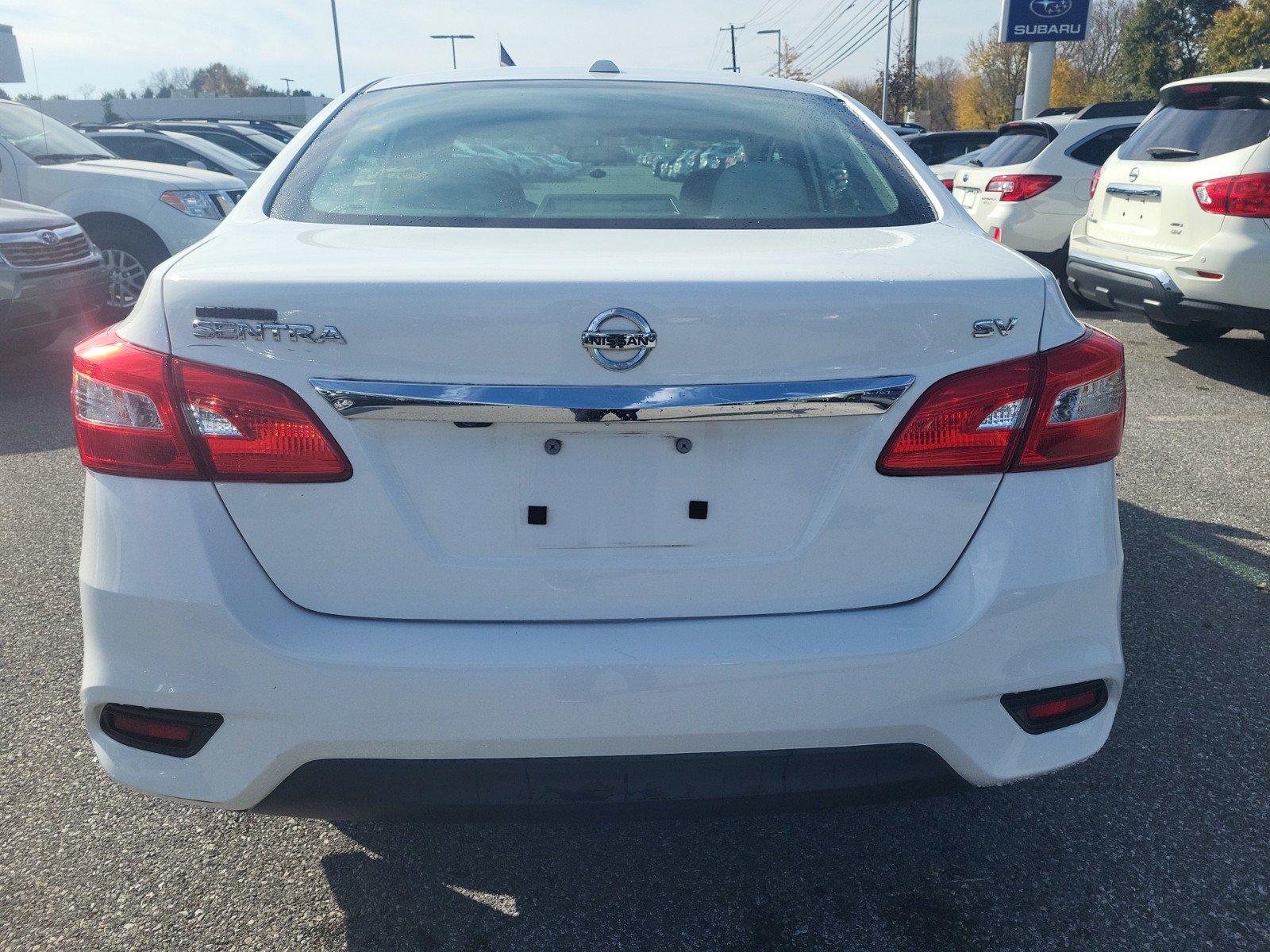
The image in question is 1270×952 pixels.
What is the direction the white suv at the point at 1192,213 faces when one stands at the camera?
facing away from the viewer and to the right of the viewer

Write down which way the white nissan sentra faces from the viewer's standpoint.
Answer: facing away from the viewer

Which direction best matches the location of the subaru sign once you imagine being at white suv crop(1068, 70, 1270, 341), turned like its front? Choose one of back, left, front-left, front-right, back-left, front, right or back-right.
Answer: front-left

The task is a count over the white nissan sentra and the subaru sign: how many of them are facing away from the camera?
1

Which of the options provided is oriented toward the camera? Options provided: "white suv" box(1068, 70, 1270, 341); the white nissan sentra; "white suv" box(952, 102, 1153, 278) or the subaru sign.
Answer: the subaru sign

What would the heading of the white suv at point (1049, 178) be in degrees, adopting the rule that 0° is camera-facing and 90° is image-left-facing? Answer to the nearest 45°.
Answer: approximately 225°

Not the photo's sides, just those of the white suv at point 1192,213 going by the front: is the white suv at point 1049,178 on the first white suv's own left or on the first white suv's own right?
on the first white suv's own left

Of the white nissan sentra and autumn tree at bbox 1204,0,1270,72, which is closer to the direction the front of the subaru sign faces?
the white nissan sentra

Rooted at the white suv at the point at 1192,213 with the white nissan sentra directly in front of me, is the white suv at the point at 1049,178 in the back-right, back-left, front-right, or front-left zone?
back-right

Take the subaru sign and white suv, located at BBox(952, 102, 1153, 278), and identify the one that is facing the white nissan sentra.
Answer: the subaru sign

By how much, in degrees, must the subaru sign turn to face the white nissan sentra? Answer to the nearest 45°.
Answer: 0° — it already faces it
